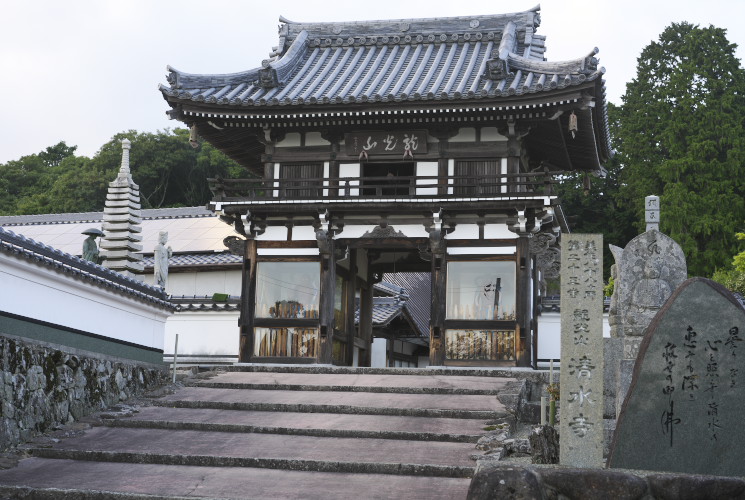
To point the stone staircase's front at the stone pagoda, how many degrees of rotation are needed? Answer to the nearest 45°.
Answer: approximately 180°

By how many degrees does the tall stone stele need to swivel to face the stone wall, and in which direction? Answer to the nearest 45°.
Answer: approximately 45° to its right

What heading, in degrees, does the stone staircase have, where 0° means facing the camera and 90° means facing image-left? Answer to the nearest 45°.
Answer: approximately 0°

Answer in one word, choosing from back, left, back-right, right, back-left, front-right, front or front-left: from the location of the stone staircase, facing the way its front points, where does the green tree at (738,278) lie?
back-left

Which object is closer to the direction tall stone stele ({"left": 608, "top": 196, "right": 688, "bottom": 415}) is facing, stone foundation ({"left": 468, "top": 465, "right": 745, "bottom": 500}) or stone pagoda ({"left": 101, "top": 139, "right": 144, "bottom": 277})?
the stone foundation

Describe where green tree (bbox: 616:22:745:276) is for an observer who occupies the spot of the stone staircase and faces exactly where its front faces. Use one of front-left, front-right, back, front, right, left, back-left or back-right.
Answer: back-left

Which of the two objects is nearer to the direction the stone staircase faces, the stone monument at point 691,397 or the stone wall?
the stone monument

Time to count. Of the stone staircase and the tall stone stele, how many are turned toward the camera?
2
